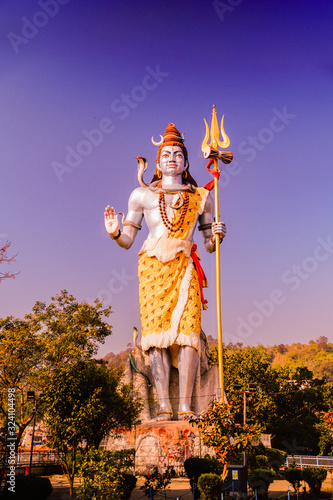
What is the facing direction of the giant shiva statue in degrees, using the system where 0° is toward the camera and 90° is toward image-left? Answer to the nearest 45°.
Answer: approximately 0°
